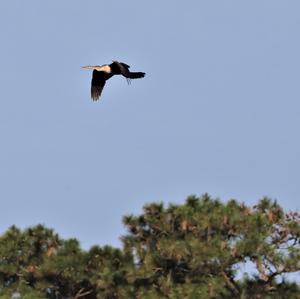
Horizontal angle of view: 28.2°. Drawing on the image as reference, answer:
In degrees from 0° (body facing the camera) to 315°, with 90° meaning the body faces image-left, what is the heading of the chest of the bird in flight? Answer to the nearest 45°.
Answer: approximately 90°
